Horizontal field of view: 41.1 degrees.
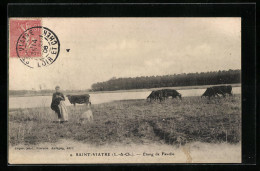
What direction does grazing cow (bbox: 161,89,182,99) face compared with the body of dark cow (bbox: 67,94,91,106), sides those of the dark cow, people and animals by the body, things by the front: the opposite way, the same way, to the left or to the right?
the opposite way

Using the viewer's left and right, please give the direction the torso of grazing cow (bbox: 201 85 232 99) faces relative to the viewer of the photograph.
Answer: facing to the left of the viewer

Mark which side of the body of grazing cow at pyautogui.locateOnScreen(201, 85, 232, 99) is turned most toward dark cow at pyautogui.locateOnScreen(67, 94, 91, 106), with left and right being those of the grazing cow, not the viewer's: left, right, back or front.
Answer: front
